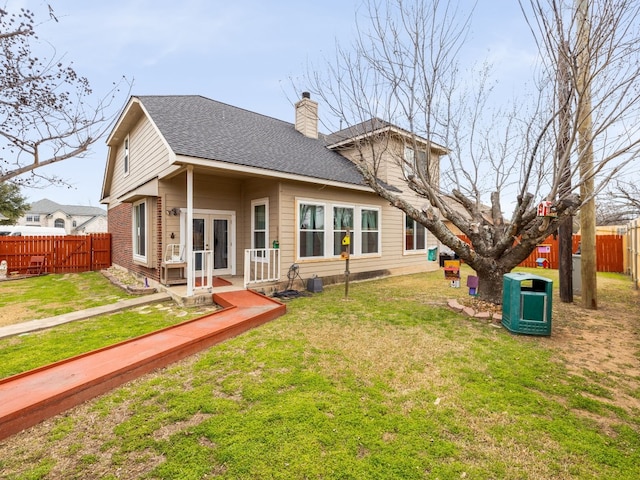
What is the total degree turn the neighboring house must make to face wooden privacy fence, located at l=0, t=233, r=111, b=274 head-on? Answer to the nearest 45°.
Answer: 0° — it already faces it

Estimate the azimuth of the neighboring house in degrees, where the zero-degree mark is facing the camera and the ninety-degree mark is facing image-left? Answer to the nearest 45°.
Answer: approximately 0°

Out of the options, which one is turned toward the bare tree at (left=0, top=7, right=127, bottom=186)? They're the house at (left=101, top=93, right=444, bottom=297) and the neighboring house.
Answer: the neighboring house

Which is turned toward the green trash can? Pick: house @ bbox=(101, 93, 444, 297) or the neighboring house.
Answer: the neighboring house

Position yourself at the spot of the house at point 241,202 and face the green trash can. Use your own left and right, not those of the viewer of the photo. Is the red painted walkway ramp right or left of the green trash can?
right

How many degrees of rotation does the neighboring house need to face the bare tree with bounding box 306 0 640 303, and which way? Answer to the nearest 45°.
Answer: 0° — it already faces it

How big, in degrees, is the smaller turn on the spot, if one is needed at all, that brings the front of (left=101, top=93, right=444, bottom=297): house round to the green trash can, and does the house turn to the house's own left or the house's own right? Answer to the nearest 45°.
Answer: approximately 180°

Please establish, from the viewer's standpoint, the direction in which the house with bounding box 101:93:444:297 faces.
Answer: facing away from the viewer and to the left of the viewer
